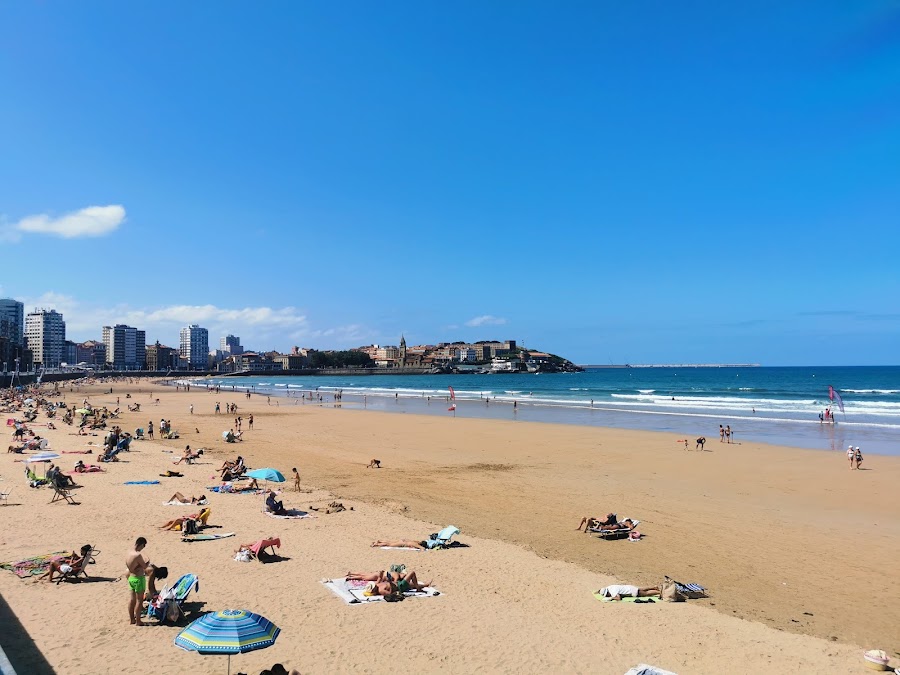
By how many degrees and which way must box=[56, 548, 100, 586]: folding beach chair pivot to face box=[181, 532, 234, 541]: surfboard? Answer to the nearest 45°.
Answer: approximately 135° to its right

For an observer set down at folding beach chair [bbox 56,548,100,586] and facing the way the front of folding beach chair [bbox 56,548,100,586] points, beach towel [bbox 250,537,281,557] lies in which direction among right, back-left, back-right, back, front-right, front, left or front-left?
back

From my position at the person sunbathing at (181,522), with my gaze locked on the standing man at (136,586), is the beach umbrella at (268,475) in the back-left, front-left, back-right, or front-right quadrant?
back-left

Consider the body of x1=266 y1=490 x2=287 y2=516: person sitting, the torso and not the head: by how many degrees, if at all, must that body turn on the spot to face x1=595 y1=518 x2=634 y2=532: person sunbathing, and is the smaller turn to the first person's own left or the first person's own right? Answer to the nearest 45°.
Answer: approximately 45° to the first person's own right

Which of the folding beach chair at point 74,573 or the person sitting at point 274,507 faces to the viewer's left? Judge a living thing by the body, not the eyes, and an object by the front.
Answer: the folding beach chair

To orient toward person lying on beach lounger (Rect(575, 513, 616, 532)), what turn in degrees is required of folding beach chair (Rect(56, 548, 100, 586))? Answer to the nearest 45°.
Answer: approximately 180°

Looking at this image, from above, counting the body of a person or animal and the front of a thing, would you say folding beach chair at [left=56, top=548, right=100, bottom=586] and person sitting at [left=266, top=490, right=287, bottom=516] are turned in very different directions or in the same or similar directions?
very different directions

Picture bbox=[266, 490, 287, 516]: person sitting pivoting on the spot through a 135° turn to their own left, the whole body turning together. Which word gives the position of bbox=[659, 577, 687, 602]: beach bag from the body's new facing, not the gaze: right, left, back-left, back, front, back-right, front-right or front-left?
back

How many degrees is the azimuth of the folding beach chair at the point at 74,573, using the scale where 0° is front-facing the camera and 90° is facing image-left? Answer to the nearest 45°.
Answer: approximately 90°

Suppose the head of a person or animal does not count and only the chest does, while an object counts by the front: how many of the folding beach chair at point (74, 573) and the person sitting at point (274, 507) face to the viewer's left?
1

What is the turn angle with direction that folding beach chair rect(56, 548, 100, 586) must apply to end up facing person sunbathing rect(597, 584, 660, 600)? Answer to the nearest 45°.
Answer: approximately 135° to its left
